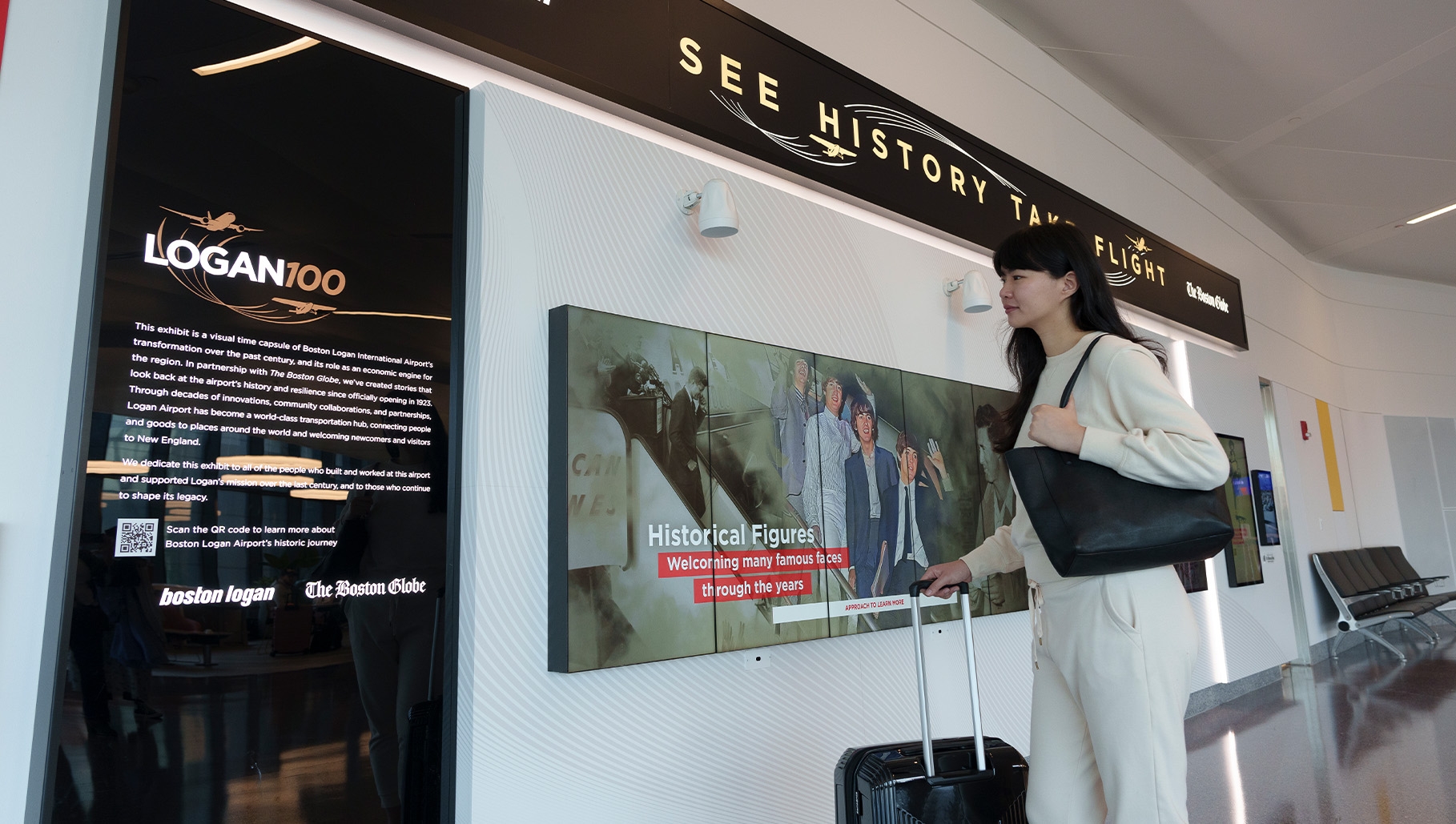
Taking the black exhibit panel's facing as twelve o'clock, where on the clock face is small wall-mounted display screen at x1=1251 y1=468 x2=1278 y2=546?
The small wall-mounted display screen is roughly at 10 o'clock from the black exhibit panel.

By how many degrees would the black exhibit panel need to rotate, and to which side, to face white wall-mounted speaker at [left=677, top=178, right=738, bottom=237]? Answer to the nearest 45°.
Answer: approximately 45° to its left

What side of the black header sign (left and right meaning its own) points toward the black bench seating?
left

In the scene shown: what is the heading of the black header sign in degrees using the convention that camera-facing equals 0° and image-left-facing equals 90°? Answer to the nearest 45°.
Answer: approximately 315°

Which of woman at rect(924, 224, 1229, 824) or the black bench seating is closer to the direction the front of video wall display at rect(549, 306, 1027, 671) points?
the woman

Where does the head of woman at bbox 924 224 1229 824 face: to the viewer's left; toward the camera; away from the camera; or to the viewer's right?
to the viewer's left

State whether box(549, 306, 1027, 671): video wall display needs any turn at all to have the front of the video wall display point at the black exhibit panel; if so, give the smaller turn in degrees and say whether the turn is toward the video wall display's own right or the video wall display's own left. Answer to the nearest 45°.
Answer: approximately 90° to the video wall display's own right

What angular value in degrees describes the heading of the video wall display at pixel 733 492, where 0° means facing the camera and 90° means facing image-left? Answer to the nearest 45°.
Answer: approximately 315°
